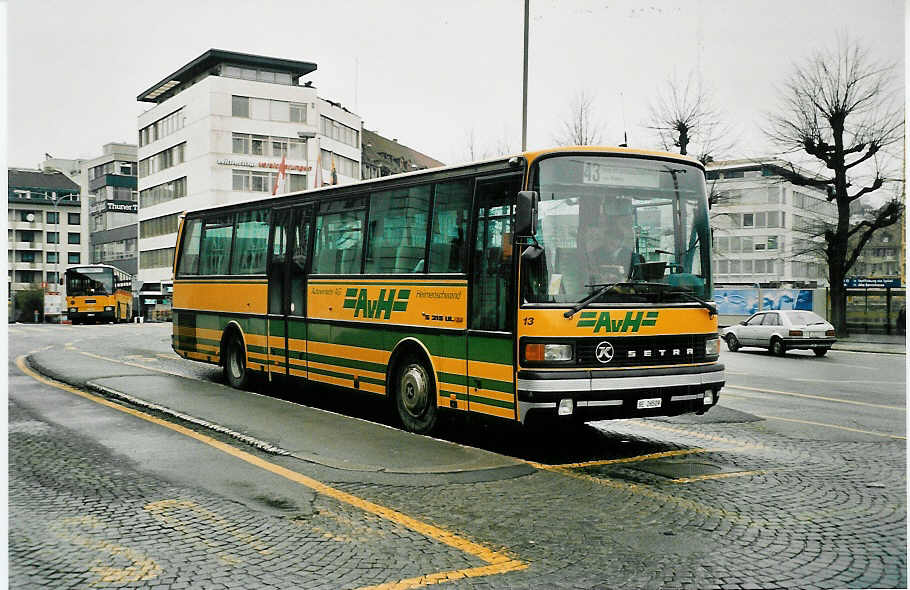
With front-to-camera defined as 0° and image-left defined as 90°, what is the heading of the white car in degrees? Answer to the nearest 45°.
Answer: approximately 135°

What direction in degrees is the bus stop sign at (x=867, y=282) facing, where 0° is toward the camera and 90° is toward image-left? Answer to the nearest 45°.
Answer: approximately 0°

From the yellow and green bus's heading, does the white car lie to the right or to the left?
on its left

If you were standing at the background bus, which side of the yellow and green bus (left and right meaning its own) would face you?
back

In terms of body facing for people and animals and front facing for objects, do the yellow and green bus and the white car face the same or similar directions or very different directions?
very different directions

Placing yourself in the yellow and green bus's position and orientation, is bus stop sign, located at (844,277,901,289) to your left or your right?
on your left

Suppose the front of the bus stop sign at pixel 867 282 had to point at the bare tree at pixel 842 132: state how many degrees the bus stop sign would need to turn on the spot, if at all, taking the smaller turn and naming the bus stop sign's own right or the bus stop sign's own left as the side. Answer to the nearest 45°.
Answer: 0° — it already faces it

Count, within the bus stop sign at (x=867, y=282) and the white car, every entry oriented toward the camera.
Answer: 1

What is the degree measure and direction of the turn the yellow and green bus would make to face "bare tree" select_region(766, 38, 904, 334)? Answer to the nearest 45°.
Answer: approximately 90° to its left
